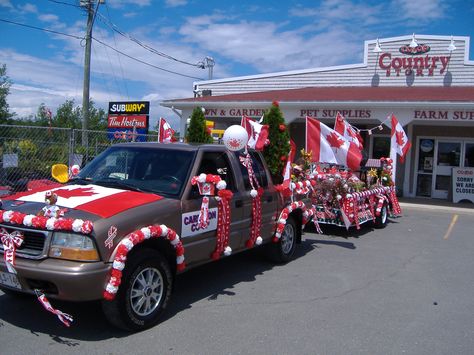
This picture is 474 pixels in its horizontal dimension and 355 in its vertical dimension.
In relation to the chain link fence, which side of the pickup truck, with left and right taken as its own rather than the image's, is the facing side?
right

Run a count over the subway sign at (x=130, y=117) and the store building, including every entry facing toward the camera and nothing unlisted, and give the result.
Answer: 2

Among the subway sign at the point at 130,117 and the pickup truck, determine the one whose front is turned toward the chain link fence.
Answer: the subway sign

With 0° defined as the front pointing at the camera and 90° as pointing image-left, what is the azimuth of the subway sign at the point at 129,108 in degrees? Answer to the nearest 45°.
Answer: approximately 0°

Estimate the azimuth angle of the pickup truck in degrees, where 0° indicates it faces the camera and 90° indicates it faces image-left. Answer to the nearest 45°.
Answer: approximately 45°

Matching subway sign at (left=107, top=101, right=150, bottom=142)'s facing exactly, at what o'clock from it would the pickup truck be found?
The pickup truck is roughly at 12 o'clock from the subway sign.
